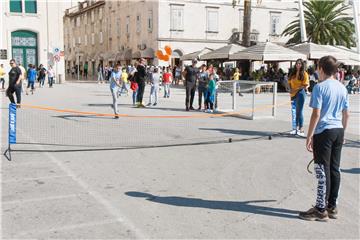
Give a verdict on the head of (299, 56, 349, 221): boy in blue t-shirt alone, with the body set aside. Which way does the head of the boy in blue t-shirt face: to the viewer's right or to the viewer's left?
to the viewer's left

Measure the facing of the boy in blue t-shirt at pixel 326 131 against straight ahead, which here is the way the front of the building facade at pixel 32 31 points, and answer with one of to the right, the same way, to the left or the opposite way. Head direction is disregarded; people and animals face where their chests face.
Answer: the opposite way

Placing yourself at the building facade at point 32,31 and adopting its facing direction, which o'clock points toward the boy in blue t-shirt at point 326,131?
The boy in blue t-shirt is roughly at 12 o'clock from the building facade.

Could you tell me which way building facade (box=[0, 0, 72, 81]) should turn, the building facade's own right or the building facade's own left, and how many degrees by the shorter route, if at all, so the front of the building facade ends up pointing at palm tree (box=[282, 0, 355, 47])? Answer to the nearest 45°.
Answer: approximately 90° to the building facade's own left

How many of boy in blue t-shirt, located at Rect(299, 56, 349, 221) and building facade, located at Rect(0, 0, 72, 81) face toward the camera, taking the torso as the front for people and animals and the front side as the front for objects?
1

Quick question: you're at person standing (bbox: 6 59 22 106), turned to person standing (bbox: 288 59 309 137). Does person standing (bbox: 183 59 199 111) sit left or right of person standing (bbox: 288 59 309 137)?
left

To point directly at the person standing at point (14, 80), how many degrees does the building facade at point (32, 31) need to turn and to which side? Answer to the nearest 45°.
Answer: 0° — it already faces them

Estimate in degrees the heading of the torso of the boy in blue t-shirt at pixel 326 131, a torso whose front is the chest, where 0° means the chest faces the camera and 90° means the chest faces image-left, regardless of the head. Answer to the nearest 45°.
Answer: approximately 135°
